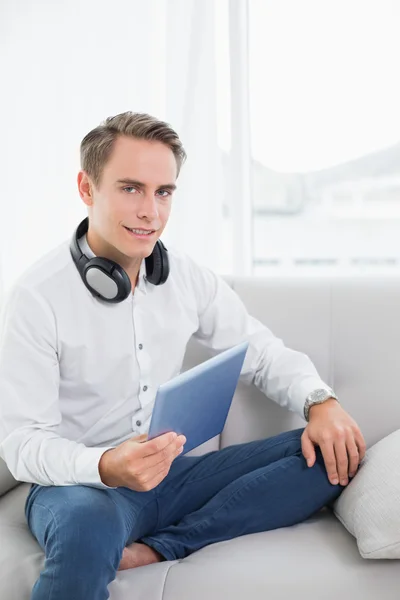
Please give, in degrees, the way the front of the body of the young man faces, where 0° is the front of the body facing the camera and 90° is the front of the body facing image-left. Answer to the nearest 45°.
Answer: approximately 315°

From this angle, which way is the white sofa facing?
toward the camera

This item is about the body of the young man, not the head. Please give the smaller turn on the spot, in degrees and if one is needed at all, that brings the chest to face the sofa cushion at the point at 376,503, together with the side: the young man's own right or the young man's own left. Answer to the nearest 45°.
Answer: approximately 45° to the young man's own left
